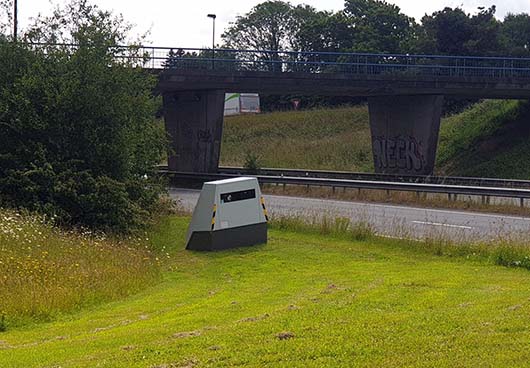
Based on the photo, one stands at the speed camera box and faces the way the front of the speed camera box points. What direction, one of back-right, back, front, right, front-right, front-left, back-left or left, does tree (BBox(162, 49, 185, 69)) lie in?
back-left

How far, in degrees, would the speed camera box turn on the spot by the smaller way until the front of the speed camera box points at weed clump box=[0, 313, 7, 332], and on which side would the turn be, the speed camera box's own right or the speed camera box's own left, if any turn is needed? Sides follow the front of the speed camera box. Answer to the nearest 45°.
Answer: approximately 45° to the speed camera box's own right

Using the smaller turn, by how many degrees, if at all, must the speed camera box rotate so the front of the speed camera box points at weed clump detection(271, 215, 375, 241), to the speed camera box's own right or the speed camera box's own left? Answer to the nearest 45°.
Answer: approximately 90° to the speed camera box's own left

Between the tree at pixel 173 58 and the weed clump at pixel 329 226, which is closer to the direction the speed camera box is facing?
the weed clump

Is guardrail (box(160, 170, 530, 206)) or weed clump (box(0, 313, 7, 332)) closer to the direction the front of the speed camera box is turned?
the weed clump

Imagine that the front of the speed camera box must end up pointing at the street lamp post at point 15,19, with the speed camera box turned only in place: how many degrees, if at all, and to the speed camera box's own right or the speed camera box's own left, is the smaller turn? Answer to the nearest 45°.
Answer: approximately 180°

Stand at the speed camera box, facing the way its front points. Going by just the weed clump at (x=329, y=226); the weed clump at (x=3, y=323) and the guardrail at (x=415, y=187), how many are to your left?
2

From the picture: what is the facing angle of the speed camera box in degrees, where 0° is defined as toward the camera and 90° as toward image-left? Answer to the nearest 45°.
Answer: approximately 315°

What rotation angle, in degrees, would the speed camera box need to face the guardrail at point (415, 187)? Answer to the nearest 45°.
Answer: approximately 90° to its left

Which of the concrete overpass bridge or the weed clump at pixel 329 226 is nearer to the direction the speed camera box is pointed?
the weed clump
